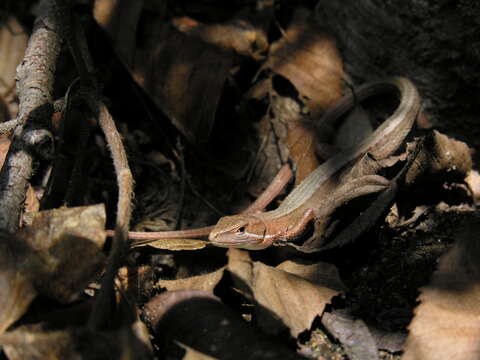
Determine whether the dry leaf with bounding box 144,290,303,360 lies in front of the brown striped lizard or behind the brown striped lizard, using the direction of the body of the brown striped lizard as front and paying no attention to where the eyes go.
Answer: in front

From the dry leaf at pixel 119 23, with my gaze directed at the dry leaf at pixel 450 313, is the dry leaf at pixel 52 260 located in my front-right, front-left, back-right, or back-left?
front-right

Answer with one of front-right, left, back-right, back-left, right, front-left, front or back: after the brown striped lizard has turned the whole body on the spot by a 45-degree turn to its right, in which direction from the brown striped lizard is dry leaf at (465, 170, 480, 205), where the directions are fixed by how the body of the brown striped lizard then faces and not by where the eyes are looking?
back

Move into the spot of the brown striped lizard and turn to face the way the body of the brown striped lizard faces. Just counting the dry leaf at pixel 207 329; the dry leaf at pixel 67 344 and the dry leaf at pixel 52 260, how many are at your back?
0

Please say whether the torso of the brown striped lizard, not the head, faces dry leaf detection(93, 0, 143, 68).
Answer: no

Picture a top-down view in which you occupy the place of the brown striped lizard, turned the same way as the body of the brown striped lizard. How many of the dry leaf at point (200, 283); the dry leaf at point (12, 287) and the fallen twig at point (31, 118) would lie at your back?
0

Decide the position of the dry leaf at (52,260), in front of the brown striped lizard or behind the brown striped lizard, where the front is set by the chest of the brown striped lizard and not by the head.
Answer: in front

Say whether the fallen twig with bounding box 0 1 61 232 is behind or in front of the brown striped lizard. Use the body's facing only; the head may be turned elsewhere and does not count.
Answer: in front

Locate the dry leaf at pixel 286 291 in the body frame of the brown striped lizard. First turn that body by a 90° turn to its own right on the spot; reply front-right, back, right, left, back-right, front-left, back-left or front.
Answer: back-left

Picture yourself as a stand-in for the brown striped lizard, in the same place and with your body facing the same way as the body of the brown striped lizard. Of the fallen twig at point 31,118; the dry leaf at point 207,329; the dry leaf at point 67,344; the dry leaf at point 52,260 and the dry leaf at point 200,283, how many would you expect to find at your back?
0

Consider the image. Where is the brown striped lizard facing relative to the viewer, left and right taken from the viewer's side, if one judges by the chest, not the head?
facing the viewer and to the left of the viewer
